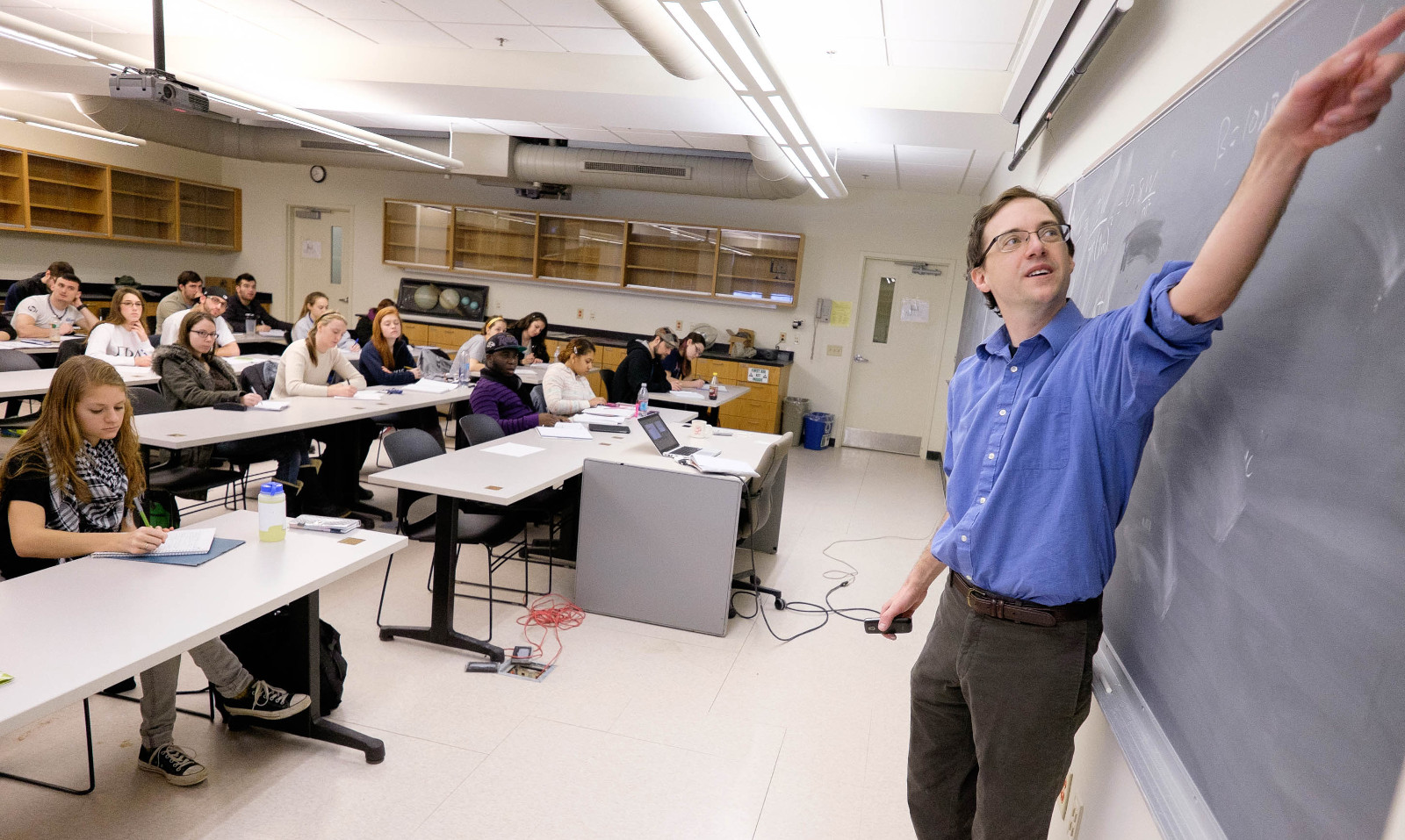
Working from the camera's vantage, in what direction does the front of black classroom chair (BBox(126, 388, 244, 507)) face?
facing the viewer and to the right of the viewer

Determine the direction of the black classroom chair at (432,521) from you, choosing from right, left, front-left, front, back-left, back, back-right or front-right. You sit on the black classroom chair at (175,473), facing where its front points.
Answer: front

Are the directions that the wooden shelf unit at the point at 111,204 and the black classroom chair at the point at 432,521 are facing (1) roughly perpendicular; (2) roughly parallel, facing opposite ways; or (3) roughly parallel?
roughly parallel

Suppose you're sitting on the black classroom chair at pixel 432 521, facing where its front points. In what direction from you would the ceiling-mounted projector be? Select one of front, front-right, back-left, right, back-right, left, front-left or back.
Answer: back

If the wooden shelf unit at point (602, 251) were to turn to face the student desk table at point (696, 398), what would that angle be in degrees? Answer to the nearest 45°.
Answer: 0° — it already faces it

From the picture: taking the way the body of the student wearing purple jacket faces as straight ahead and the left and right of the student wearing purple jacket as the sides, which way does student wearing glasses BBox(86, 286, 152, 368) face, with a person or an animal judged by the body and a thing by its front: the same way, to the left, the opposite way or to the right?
the same way

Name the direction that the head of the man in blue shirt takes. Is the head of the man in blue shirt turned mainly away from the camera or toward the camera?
toward the camera

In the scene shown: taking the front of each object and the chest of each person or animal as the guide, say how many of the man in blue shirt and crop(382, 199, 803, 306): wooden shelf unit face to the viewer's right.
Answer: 0

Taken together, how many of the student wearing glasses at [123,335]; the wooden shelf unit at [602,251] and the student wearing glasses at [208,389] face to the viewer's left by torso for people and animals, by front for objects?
0

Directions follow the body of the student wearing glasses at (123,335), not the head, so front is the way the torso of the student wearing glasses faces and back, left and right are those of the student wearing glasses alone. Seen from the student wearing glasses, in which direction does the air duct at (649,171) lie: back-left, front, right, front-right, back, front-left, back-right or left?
front-left

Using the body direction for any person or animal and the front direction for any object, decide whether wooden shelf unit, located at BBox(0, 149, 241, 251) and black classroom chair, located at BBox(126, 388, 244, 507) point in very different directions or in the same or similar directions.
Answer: same or similar directions

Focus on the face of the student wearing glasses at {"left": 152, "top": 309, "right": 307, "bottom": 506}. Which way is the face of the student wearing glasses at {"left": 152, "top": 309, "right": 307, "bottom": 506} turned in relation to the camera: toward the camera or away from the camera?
toward the camera

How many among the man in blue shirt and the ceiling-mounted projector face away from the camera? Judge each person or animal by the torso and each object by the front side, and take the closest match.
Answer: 0

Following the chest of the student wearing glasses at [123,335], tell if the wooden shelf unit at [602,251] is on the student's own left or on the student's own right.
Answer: on the student's own left

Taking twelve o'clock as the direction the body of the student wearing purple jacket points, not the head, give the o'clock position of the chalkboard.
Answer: The chalkboard is roughly at 1 o'clock from the student wearing purple jacket.

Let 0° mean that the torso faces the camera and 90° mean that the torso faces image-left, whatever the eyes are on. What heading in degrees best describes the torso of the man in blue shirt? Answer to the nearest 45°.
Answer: approximately 45°

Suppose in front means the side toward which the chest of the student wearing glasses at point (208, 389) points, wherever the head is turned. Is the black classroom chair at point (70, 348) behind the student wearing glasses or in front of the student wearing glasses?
behind
